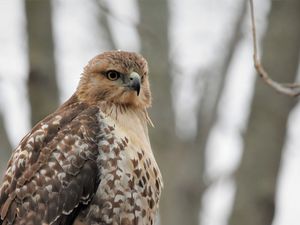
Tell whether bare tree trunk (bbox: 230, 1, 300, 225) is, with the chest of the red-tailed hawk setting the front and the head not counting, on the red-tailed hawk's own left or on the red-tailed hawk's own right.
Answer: on the red-tailed hawk's own left

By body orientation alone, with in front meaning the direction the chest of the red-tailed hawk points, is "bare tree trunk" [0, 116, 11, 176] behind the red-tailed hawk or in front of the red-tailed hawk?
behind

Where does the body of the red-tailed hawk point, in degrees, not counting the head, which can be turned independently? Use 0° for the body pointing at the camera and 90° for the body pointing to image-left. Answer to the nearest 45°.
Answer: approximately 315°

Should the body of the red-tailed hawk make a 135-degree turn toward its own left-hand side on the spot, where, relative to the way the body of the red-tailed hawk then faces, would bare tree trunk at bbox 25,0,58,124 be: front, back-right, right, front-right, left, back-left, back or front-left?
front
